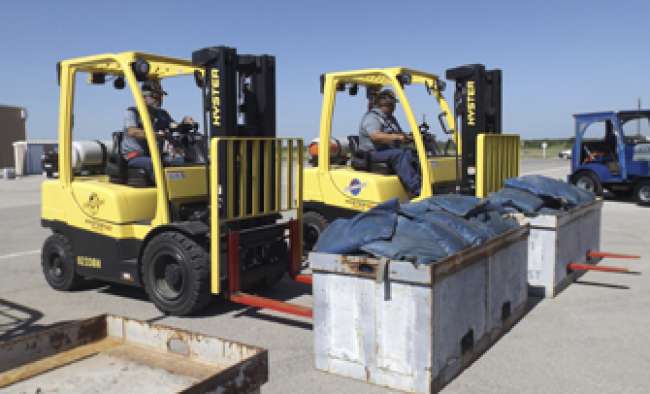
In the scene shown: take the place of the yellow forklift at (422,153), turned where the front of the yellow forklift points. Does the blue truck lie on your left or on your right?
on your left

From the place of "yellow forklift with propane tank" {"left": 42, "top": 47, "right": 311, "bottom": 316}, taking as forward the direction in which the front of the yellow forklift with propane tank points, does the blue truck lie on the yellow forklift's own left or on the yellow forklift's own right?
on the yellow forklift's own left

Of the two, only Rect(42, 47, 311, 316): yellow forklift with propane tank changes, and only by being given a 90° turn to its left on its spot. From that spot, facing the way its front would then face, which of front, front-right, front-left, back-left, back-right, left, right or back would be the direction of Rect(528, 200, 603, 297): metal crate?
front-right

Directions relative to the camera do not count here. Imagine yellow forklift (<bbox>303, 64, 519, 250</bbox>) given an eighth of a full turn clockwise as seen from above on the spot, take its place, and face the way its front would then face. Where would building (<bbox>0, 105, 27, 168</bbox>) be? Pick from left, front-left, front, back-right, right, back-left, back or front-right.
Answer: back-right

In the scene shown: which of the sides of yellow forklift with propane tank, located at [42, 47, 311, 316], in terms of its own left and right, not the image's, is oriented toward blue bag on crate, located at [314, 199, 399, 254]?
front

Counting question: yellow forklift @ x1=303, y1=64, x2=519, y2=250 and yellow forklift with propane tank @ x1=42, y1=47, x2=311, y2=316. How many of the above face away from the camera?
0

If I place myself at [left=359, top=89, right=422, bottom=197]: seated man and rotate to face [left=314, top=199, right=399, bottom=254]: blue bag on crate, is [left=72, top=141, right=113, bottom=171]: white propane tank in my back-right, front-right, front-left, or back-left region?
front-right

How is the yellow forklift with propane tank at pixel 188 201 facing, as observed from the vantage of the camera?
facing the viewer and to the right of the viewer

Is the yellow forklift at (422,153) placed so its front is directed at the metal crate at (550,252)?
yes

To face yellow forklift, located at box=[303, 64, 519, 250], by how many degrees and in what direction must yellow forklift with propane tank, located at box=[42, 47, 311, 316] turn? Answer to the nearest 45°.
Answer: approximately 90° to its left

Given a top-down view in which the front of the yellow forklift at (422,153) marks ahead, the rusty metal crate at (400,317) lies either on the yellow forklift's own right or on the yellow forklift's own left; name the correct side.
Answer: on the yellow forklift's own right

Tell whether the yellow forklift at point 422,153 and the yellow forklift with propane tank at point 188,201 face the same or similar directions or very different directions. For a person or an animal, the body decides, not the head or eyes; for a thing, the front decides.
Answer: same or similar directions

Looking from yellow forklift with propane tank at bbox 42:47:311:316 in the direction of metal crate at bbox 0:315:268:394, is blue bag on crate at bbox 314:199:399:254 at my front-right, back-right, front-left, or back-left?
front-left

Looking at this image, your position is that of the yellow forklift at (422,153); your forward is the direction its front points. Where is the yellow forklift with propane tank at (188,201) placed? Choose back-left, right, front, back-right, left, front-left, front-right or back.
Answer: right
